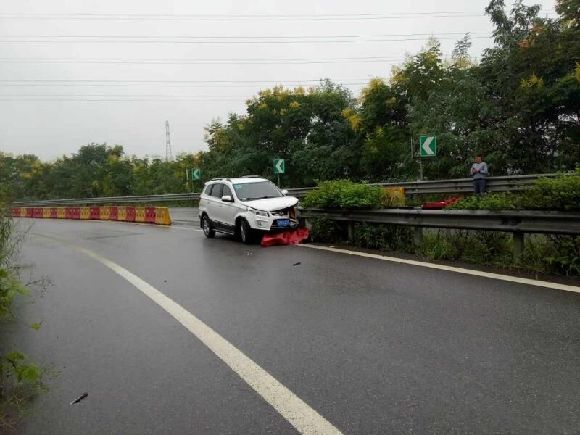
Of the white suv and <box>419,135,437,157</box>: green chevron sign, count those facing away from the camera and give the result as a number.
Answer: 0

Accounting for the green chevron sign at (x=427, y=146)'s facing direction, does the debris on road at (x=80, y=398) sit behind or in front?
in front

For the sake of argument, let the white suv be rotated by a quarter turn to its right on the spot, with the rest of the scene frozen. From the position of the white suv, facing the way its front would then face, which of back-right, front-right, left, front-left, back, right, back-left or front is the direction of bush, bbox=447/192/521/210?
left

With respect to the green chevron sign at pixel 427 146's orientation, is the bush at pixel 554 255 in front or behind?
in front

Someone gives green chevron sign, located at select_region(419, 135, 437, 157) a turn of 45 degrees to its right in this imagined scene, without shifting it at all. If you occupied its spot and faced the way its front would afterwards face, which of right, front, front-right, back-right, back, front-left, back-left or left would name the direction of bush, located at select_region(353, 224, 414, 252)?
front-left

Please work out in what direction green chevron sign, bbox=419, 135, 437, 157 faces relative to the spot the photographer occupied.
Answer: facing the viewer

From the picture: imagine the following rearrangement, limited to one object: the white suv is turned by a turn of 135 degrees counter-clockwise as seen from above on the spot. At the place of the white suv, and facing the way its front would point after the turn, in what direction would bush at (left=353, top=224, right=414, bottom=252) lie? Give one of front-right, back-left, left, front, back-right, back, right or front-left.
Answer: back-right

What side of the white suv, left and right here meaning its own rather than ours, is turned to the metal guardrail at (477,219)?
front

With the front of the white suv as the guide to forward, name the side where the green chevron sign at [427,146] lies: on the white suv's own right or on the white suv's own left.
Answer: on the white suv's own left

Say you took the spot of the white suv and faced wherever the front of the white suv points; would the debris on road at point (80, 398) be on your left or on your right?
on your right

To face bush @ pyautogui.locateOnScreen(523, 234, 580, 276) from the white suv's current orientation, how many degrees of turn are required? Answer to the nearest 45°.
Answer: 0° — it already faces it

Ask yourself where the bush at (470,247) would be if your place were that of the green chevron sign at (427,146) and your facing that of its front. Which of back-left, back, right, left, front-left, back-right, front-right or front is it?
front
